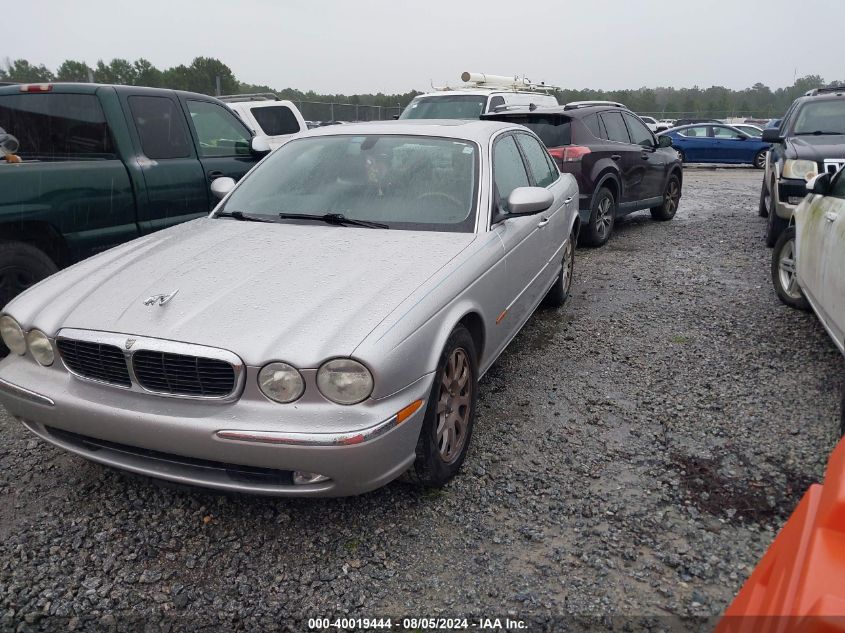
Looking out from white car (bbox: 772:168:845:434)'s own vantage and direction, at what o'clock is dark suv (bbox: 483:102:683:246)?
The dark suv is roughly at 12 o'clock from the white car.

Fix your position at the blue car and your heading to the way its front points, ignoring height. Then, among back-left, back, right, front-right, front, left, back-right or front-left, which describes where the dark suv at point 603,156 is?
right

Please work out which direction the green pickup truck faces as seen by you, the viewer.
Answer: facing away from the viewer and to the right of the viewer

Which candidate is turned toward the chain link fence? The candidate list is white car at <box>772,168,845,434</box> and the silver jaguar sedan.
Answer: the white car

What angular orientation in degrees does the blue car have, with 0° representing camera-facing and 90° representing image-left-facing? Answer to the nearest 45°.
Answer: approximately 270°

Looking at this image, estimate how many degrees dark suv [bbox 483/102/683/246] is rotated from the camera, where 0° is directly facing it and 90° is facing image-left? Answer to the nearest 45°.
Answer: approximately 225°

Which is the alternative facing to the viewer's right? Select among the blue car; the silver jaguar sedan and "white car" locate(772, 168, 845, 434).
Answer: the blue car

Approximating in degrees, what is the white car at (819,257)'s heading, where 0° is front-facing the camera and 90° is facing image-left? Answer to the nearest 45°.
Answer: approximately 135°

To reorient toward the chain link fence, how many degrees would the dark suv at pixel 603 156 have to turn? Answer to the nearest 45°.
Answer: approximately 90° to its left

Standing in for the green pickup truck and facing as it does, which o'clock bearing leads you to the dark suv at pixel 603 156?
The dark suv is roughly at 1 o'clock from the green pickup truck.

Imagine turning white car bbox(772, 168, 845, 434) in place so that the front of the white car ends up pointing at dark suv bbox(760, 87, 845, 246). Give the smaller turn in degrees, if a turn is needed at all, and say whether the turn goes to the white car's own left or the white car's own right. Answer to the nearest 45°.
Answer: approximately 45° to the white car's own right

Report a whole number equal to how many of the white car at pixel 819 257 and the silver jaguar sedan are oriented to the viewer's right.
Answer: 0
